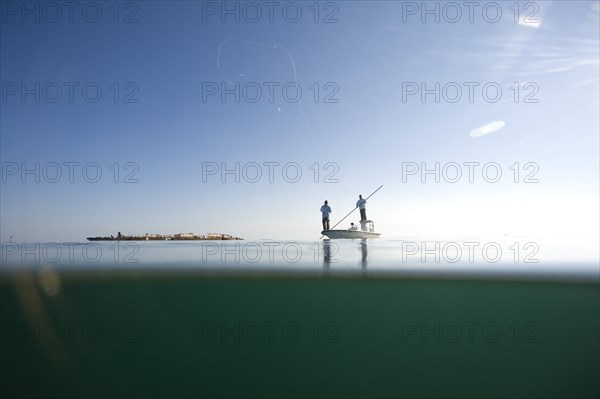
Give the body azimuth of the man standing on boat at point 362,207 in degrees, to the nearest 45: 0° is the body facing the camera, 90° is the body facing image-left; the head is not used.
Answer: approximately 45°

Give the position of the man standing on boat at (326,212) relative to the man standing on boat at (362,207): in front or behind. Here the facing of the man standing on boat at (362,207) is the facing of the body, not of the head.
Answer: in front
